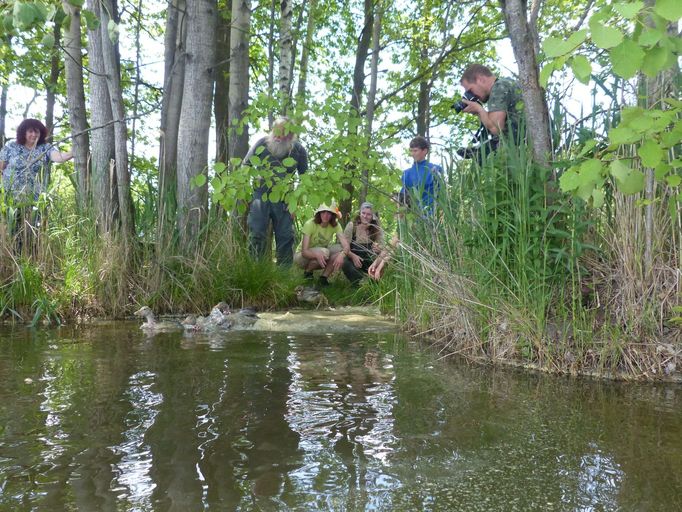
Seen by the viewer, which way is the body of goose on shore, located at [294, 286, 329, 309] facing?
to the viewer's left

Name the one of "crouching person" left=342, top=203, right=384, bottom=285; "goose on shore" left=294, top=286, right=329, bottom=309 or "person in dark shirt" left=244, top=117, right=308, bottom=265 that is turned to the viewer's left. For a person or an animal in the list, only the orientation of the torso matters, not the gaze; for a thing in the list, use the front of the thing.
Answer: the goose on shore

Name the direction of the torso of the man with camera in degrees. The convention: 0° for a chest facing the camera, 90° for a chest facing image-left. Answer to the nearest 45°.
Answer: approximately 90°

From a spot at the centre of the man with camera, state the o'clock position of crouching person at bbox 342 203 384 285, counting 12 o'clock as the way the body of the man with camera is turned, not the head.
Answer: The crouching person is roughly at 2 o'clock from the man with camera.

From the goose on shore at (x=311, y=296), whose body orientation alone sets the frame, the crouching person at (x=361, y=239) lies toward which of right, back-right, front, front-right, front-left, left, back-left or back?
back-right
